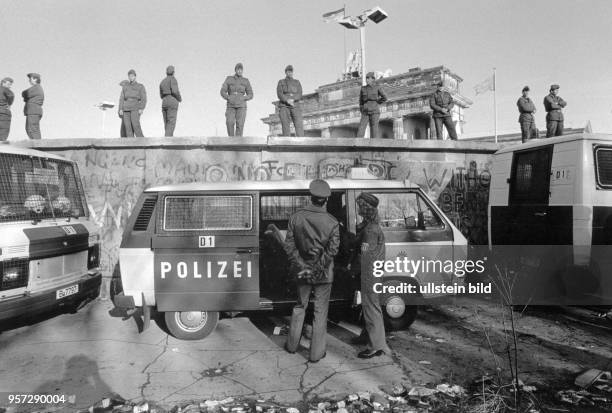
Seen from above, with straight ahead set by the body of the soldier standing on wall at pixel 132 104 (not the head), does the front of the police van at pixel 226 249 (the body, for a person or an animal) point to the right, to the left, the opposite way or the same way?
to the left

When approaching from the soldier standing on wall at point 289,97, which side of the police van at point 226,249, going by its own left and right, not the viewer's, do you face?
left

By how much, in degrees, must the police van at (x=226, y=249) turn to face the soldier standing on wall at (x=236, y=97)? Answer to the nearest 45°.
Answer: approximately 90° to its left

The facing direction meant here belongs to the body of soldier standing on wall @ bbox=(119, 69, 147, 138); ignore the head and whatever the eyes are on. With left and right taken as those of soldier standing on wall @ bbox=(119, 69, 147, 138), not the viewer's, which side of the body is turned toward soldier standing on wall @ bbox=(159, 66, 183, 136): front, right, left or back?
left

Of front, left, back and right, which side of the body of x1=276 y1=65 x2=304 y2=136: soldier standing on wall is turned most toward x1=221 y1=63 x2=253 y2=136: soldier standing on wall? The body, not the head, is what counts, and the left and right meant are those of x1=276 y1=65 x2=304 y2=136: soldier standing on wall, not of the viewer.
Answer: right

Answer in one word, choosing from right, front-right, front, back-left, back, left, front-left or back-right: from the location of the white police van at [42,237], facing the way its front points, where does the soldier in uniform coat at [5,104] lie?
back-left

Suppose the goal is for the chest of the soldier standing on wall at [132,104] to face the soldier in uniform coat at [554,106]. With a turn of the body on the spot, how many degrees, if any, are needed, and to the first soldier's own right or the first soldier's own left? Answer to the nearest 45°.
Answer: approximately 90° to the first soldier's own left

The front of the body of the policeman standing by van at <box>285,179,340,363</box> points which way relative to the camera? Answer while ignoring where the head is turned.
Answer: away from the camera

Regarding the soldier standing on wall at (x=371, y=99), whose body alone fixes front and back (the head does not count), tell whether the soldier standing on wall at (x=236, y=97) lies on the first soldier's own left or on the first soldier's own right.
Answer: on the first soldier's own right
